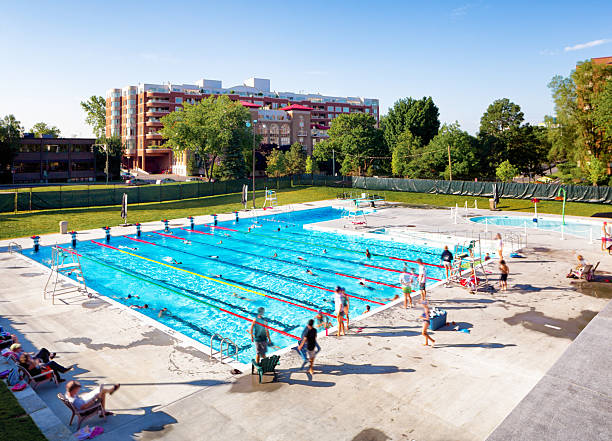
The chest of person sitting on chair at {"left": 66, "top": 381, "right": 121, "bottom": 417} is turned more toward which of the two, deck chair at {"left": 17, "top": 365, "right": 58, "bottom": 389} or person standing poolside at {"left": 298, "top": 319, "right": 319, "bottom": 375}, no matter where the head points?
the person standing poolside

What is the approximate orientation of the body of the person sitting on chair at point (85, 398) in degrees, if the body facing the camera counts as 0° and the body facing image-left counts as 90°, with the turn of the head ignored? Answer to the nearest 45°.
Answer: approximately 270°
